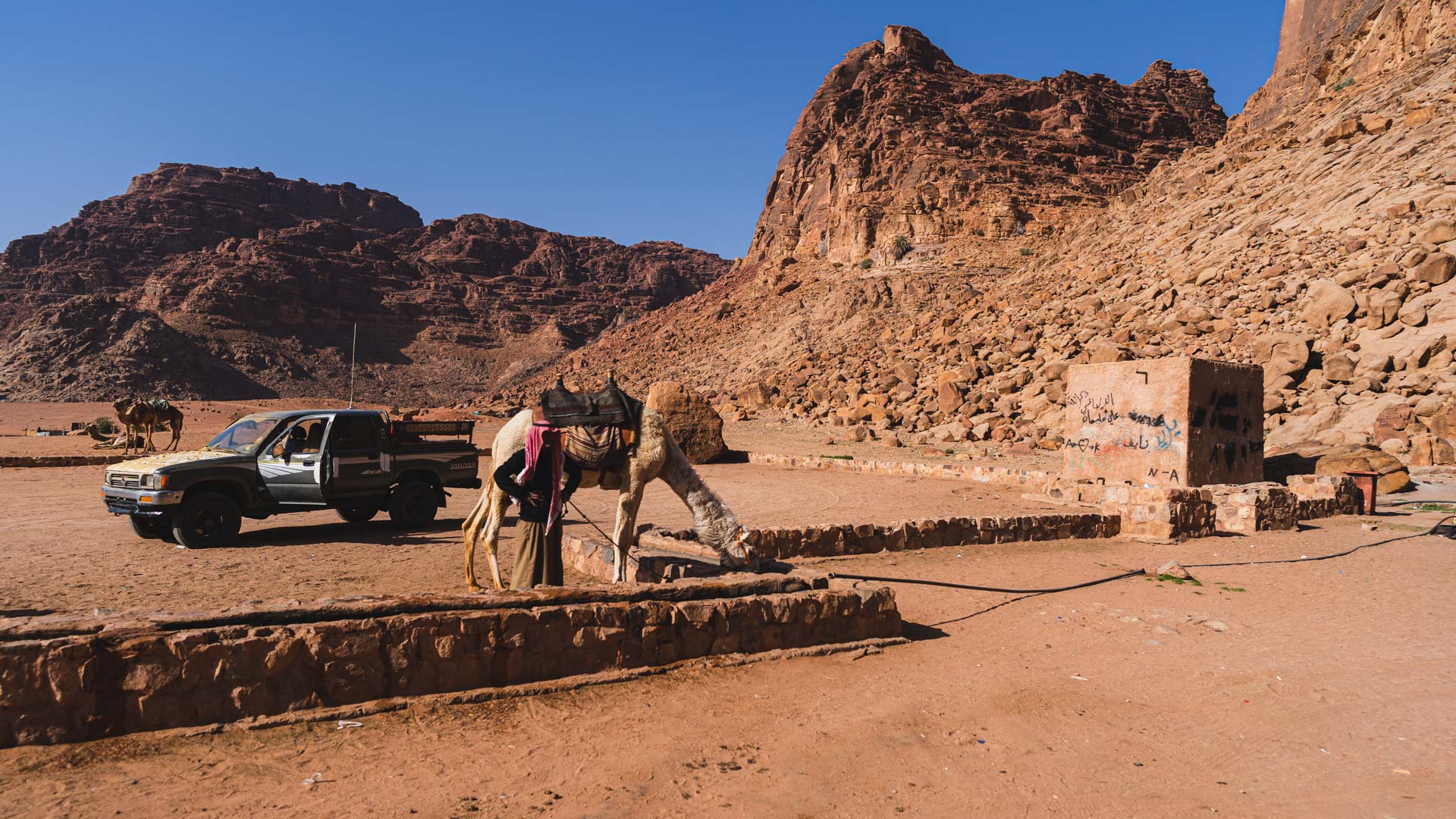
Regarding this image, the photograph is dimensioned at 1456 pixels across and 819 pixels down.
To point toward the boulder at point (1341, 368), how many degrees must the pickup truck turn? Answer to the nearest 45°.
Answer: approximately 135° to its left

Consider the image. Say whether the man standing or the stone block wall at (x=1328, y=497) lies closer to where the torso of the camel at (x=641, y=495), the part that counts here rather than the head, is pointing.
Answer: the stone block wall

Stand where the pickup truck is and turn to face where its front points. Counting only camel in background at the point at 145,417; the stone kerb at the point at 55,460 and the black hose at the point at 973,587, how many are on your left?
1

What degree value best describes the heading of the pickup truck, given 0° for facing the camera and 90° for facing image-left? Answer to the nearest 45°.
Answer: approximately 45°

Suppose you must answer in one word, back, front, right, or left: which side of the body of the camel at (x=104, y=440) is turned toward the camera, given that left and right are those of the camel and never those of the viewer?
left

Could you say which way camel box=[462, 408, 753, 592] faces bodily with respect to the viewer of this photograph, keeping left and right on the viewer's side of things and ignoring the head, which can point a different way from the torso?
facing to the right of the viewer

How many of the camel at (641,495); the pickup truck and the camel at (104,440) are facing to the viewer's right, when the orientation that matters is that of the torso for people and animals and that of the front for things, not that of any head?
1

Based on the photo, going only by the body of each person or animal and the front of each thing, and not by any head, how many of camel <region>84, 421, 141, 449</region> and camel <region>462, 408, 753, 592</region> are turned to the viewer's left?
1

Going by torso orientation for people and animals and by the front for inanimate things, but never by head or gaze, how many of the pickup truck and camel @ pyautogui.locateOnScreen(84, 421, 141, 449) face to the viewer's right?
0

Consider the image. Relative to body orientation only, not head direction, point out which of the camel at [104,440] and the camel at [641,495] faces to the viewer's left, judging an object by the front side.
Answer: the camel at [104,440]
